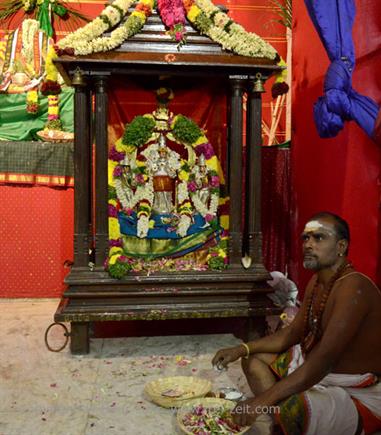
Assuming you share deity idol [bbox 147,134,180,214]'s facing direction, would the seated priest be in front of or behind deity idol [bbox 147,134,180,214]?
in front

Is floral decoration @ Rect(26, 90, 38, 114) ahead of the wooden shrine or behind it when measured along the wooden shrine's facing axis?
behind

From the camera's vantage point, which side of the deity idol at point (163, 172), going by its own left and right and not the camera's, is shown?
front

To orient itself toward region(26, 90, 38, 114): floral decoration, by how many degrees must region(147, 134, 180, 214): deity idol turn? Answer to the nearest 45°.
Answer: approximately 135° to its right

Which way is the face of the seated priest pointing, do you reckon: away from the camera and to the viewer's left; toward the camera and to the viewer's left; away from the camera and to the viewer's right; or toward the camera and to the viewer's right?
toward the camera and to the viewer's left

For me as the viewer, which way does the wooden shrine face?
facing the viewer

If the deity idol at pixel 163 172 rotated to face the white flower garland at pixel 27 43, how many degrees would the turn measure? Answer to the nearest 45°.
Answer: approximately 135° to its right
